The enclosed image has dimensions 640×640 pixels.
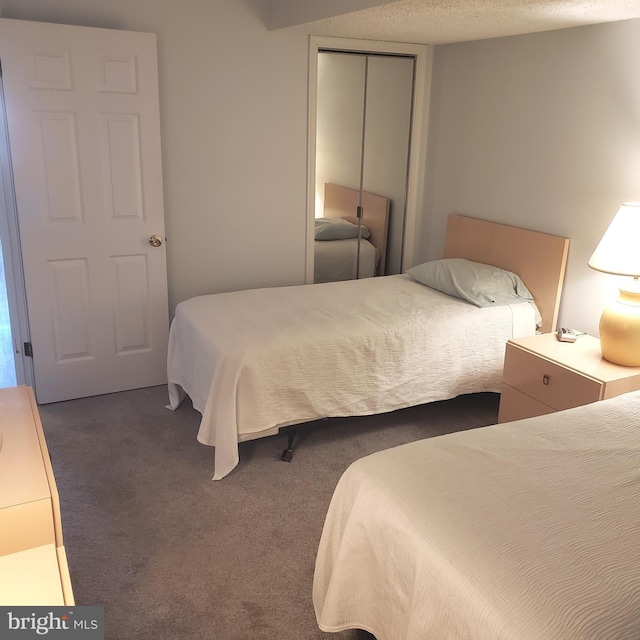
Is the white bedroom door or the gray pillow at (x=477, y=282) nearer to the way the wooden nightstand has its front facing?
the white bedroom door

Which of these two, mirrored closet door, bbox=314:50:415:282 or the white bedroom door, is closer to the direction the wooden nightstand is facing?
the white bedroom door

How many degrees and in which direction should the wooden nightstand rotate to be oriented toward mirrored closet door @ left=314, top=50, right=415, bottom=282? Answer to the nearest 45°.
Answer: approximately 90° to its right

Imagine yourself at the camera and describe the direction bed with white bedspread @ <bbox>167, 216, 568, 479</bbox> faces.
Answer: facing the viewer and to the left of the viewer

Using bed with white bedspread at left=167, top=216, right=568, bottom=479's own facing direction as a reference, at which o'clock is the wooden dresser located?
The wooden dresser is roughly at 11 o'clock from the bed with white bedspread.

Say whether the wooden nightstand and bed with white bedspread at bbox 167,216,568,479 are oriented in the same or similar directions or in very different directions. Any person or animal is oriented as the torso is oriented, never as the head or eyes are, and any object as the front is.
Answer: same or similar directions

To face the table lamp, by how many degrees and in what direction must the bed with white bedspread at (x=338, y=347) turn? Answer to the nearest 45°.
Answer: approximately 135° to its left

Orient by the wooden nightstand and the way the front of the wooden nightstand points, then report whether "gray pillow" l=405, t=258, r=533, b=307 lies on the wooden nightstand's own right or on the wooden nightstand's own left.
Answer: on the wooden nightstand's own right

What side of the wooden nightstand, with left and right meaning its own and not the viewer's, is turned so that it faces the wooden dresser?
front

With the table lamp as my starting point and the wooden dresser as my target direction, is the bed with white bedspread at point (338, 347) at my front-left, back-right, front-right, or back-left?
front-right
